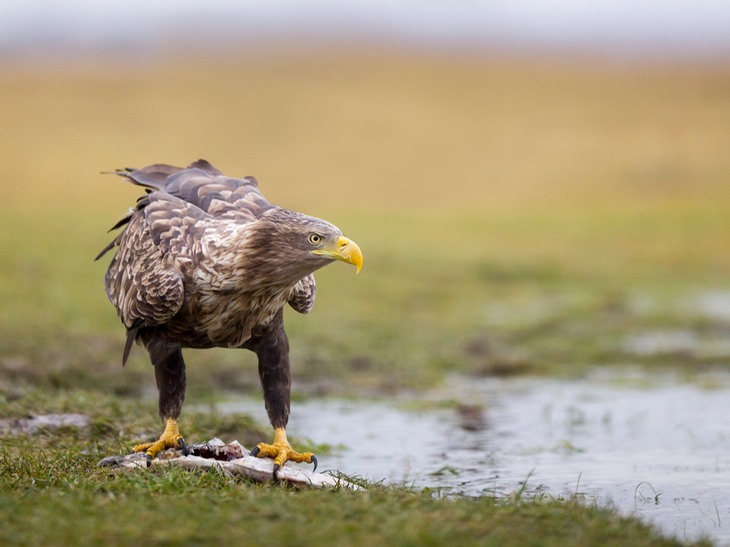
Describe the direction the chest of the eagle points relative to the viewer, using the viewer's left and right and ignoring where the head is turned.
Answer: facing the viewer and to the right of the viewer
